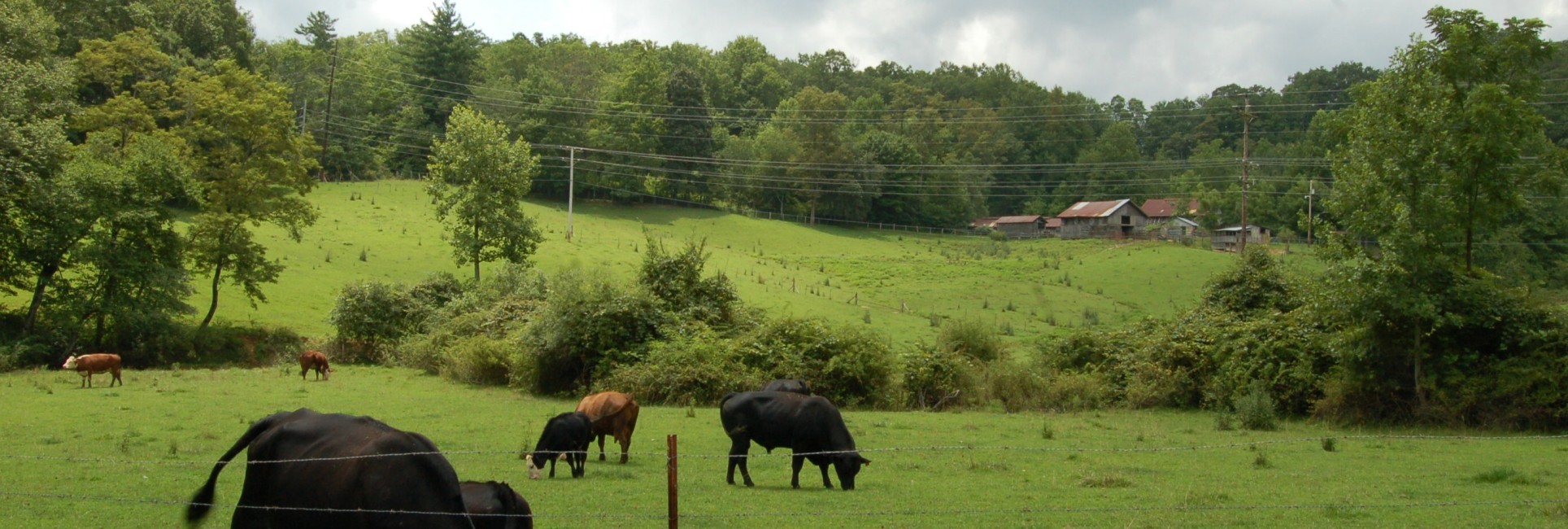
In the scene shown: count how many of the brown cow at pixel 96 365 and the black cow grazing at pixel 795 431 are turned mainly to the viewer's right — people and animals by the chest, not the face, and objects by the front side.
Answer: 1

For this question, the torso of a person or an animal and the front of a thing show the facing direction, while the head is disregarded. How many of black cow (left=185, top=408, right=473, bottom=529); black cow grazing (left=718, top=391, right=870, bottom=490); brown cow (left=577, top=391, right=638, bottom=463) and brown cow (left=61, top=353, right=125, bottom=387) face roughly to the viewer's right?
2

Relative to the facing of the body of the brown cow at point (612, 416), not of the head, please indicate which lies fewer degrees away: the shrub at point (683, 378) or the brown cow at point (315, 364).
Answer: the brown cow

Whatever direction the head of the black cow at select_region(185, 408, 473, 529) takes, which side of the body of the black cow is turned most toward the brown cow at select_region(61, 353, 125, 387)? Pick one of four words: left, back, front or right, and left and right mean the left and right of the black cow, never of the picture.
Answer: left

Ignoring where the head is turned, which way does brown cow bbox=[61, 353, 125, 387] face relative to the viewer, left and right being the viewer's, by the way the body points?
facing to the left of the viewer

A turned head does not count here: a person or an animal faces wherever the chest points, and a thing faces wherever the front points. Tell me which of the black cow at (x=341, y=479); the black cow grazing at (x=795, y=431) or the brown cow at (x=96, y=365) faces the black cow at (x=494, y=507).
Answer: the black cow at (x=341, y=479)

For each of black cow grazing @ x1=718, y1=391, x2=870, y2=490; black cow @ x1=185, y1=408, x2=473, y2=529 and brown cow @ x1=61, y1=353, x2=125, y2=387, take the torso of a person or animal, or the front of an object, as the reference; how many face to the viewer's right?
2

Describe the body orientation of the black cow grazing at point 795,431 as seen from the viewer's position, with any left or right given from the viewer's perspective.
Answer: facing to the right of the viewer

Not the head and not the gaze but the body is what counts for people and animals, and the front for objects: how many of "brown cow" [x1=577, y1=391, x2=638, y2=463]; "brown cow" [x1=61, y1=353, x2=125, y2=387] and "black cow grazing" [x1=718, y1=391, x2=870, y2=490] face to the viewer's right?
1

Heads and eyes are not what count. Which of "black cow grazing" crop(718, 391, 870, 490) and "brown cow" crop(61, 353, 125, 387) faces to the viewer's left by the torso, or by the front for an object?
the brown cow

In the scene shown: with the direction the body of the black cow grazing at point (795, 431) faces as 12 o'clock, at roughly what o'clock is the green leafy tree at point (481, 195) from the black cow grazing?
The green leafy tree is roughly at 8 o'clock from the black cow grazing.

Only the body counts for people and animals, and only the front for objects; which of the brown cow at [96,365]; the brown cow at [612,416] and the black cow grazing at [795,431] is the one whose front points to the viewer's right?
the black cow grazing

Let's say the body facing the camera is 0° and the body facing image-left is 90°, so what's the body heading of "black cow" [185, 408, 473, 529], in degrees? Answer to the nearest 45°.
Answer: approximately 270°

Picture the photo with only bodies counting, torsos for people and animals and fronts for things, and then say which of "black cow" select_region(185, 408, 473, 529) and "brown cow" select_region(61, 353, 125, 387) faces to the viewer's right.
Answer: the black cow

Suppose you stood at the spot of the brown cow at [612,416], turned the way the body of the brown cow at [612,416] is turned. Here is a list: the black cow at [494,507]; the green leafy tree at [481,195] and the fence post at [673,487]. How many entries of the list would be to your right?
1
